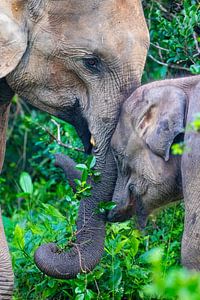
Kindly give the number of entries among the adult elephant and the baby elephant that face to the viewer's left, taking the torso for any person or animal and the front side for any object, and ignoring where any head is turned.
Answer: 1

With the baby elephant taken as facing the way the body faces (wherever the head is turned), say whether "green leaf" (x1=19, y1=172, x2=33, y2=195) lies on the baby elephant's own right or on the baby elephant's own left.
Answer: on the baby elephant's own right

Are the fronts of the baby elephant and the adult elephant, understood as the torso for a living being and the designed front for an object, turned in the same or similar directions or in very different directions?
very different directions

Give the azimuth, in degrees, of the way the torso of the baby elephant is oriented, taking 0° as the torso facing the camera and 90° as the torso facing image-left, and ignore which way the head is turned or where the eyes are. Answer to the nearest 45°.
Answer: approximately 90°

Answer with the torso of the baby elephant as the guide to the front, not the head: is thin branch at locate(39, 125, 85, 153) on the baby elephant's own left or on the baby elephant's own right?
on the baby elephant's own right
